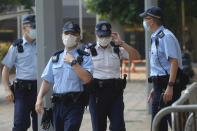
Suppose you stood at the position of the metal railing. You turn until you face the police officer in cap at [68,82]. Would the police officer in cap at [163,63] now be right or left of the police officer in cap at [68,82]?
right

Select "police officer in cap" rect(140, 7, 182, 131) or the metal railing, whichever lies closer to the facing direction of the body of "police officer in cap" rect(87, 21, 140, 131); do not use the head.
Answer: the metal railing

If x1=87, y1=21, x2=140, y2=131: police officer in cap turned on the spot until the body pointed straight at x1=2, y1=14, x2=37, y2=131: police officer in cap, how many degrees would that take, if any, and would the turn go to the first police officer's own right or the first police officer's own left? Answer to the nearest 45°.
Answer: approximately 90° to the first police officer's own right

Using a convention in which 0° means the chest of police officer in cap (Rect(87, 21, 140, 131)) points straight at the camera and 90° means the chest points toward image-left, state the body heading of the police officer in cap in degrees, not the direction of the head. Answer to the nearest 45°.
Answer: approximately 0°

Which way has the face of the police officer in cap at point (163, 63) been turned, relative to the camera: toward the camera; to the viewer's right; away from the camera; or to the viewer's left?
to the viewer's left

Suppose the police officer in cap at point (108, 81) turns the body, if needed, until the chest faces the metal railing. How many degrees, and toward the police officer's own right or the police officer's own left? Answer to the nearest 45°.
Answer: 0° — they already face it

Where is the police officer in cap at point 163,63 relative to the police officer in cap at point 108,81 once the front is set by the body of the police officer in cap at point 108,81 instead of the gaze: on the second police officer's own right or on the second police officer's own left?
on the second police officer's own left

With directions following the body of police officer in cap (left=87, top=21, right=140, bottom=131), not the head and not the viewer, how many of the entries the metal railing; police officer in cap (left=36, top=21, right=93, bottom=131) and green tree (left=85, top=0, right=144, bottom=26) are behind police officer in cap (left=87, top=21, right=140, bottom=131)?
1

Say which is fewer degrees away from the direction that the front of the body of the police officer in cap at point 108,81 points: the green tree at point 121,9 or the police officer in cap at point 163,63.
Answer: the police officer in cap

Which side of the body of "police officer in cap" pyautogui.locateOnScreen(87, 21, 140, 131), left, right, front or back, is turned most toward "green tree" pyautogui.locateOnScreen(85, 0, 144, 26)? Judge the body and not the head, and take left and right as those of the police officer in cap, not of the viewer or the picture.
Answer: back
